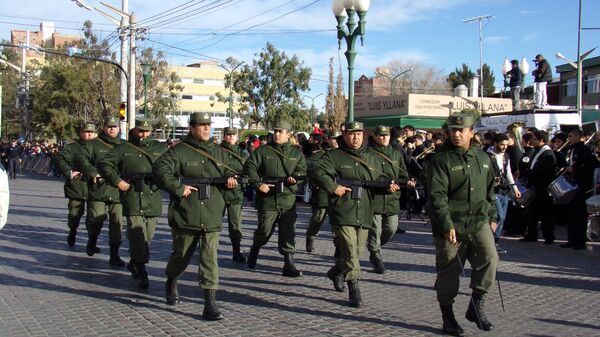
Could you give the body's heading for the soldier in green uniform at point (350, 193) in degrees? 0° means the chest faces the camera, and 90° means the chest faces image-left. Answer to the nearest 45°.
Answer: approximately 0°

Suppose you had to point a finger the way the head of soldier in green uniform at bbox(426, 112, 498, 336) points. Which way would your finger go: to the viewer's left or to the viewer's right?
to the viewer's left

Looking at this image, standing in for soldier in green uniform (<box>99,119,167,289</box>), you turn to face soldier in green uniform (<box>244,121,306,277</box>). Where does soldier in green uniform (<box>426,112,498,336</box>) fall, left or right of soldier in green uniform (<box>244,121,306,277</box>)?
right

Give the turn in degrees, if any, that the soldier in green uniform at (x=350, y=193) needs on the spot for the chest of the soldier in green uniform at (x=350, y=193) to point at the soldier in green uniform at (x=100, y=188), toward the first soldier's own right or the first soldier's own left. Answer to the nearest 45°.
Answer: approximately 135° to the first soldier's own right

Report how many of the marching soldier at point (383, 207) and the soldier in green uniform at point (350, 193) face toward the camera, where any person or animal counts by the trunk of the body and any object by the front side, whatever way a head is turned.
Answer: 2

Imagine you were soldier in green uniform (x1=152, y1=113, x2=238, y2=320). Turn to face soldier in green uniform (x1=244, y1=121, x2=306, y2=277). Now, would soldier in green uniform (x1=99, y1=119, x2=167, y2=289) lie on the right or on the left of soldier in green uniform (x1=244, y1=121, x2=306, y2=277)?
left

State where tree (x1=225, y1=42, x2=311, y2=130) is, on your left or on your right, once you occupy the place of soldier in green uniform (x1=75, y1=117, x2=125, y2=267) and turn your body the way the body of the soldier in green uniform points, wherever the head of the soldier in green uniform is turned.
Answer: on your left

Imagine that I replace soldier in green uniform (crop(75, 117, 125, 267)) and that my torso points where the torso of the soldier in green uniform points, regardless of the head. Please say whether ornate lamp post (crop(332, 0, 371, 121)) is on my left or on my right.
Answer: on my left
